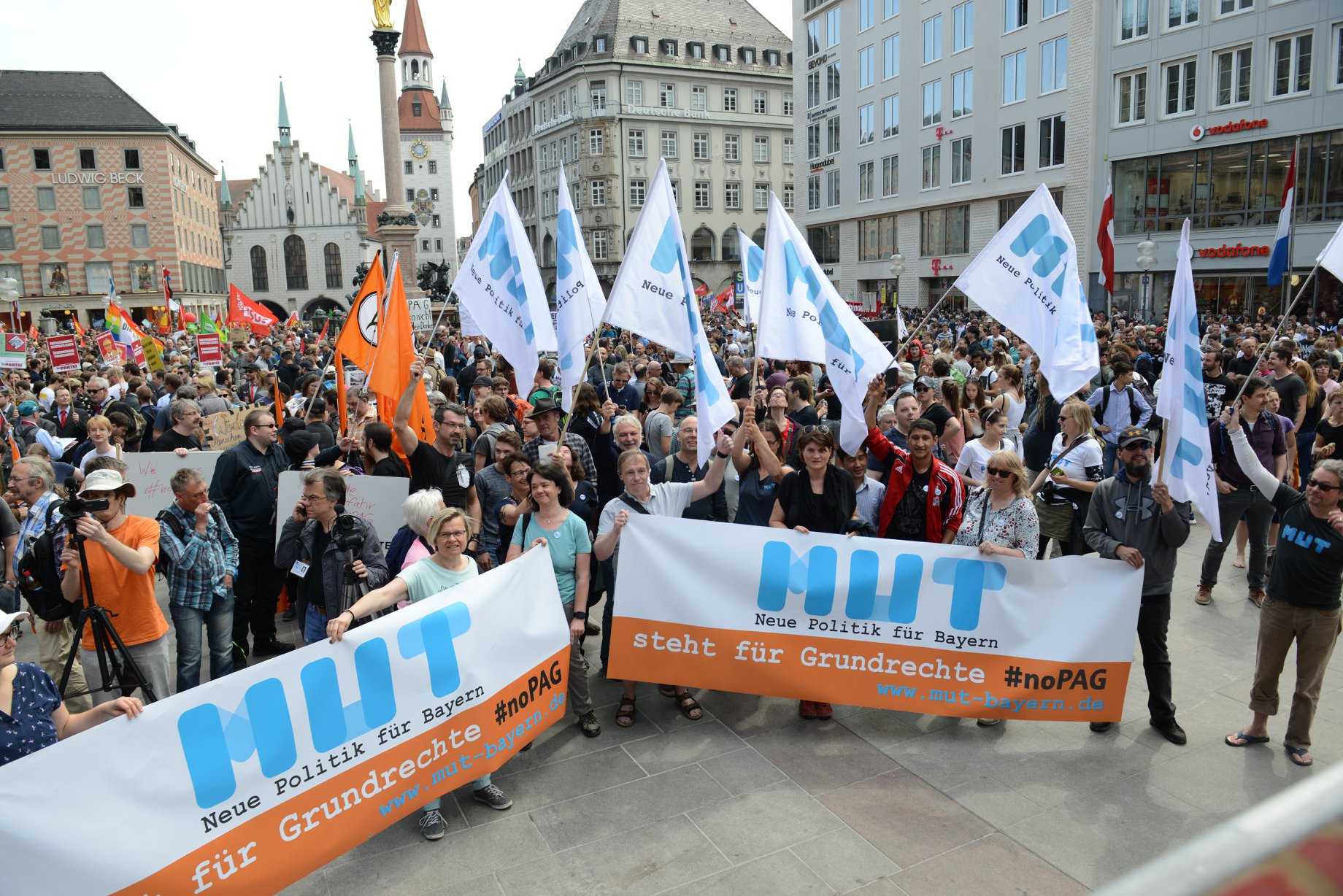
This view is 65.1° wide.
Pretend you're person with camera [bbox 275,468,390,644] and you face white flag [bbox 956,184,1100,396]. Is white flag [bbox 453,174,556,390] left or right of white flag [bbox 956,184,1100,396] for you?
left

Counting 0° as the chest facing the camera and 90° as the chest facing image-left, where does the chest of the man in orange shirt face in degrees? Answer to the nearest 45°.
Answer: approximately 45°

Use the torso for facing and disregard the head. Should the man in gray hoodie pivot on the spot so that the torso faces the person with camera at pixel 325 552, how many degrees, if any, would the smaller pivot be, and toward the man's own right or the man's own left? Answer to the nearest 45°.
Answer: approximately 45° to the man's own right

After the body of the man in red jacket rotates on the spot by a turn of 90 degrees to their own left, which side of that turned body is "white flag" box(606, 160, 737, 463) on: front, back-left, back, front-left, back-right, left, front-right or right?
back

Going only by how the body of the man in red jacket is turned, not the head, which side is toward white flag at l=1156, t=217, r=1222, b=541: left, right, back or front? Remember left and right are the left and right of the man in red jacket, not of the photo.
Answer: left

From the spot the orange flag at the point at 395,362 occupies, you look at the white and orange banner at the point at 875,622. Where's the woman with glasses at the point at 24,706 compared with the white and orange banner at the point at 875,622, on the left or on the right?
right

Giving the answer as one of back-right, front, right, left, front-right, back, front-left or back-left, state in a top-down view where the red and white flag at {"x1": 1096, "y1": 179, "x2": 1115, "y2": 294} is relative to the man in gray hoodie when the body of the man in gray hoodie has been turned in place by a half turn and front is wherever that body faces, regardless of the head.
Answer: front

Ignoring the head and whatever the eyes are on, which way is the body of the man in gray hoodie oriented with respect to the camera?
toward the camera

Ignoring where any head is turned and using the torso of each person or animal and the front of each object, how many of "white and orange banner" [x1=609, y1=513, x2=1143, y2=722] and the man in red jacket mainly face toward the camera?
2

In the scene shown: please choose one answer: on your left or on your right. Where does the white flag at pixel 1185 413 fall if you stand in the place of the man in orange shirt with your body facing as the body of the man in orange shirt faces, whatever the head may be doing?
on your left

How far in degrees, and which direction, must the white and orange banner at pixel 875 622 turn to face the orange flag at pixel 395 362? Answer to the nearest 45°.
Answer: approximately 135° to its right

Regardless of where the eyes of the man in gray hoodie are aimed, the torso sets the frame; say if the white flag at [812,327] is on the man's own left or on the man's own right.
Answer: on the man's own right
